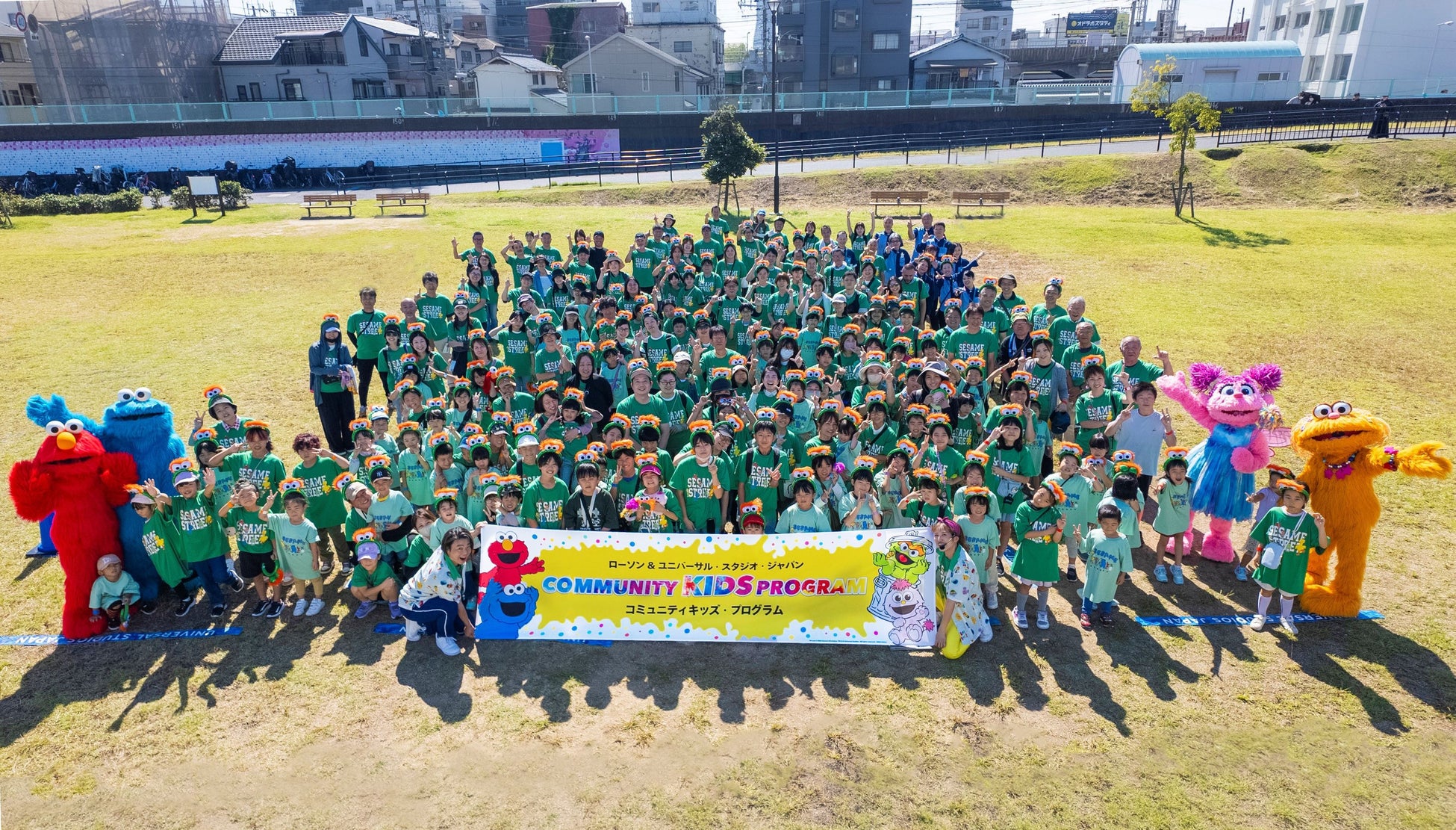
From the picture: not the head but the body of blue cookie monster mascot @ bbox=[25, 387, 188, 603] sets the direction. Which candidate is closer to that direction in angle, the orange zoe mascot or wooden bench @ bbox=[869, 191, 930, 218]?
the orange zoe mascot

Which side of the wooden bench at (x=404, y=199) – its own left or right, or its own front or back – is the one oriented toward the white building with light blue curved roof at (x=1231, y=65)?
left

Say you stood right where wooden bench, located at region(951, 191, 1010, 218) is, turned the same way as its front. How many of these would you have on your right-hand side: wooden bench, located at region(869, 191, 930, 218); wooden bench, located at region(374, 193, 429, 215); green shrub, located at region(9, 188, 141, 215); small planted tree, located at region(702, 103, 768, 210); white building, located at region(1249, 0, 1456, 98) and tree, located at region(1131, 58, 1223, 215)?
4

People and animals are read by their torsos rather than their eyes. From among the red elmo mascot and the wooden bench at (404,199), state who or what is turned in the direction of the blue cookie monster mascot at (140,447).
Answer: the wooden bench

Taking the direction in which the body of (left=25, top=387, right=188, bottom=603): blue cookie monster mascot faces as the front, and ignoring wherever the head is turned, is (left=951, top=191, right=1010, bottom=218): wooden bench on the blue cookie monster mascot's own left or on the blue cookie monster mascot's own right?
on the blue cookie monster mascot's own left

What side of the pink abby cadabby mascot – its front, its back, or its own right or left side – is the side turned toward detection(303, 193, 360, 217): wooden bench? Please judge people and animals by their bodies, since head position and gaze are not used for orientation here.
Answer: right

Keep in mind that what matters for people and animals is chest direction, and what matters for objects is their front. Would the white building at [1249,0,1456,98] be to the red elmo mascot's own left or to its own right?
on its left

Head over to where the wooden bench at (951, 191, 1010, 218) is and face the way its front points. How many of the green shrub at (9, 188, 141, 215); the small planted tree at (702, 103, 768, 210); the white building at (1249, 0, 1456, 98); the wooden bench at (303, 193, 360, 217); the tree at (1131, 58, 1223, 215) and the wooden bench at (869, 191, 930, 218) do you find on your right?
4

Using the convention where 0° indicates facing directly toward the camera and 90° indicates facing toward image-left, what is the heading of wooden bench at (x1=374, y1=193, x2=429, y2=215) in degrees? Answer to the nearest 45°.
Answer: approximately 0°
